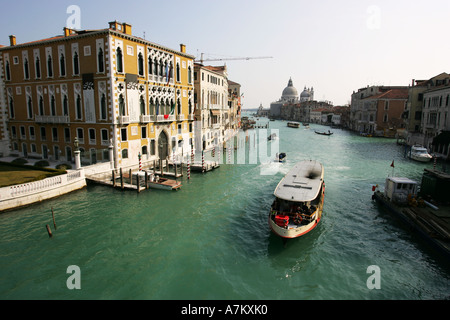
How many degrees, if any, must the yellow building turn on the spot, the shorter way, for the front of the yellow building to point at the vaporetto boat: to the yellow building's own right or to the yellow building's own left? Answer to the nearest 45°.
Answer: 0° — it already faces it

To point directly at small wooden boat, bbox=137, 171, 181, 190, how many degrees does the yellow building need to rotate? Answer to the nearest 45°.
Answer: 0° — it already faces it

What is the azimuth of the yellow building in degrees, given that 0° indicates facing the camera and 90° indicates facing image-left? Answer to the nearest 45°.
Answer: approximately 315°

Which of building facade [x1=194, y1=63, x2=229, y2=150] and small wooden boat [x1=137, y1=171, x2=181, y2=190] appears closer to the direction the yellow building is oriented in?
the small wooden boat

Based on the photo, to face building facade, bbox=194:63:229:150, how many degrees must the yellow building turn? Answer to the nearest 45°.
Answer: approximately 90° to its left

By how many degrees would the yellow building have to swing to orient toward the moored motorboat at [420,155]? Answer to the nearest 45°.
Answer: approximately 45° to its left
